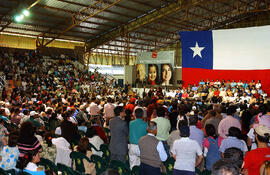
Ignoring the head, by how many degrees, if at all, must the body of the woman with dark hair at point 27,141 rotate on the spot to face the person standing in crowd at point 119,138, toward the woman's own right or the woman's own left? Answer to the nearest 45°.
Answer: approximately 90° to the woman's own right

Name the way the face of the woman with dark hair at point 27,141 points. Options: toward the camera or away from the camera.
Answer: away from the camera

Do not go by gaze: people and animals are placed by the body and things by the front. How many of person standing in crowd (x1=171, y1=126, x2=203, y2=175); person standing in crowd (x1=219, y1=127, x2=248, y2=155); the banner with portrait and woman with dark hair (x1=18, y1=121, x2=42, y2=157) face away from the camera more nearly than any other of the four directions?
3

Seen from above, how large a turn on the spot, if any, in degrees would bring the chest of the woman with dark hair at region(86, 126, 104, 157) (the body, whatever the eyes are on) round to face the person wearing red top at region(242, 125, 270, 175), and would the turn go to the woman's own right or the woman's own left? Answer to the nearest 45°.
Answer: approximately 90° to the woman's own right

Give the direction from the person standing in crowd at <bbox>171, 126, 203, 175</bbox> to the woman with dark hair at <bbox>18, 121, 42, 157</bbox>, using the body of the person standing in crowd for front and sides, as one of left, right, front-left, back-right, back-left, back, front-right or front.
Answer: left

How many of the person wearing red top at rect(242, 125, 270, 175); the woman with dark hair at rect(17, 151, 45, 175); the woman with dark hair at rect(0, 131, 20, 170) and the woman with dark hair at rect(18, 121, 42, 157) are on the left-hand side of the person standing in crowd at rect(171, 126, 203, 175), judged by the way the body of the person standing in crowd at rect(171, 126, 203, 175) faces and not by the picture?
3

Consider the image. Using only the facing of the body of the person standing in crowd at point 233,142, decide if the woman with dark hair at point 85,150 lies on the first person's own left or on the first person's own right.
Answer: on the first person's own left

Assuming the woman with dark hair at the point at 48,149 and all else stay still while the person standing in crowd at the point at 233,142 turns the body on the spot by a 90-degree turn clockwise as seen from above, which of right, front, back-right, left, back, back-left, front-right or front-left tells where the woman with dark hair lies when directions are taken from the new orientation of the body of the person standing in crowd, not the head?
back

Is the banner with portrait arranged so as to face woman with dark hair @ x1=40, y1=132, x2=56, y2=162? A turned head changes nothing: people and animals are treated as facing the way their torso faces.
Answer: yes

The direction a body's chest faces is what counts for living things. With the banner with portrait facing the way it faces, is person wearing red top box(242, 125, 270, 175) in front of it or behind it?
in front

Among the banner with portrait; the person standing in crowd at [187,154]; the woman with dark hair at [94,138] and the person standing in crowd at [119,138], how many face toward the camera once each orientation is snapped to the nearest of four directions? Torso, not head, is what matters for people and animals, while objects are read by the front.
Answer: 1

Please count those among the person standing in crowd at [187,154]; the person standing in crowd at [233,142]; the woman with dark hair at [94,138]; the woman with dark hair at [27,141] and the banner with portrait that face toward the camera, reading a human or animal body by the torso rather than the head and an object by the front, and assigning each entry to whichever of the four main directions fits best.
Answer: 1

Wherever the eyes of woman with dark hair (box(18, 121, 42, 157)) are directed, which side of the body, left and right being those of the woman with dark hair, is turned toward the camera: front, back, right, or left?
back

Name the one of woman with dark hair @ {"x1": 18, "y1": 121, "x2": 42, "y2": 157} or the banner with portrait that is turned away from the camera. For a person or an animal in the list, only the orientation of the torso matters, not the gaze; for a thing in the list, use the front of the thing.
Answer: the woman with dark hair

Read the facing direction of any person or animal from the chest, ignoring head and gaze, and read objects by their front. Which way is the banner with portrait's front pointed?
toward the camera

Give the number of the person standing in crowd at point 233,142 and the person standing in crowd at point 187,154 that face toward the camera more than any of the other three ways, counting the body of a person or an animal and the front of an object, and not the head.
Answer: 0

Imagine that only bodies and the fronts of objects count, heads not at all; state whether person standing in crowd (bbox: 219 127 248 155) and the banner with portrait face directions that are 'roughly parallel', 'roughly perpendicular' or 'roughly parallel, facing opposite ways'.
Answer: roughly parallel, facing opposite ways

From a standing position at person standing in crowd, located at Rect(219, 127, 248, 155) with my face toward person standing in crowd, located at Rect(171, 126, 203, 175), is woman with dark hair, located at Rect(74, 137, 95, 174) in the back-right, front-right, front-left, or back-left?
front-right

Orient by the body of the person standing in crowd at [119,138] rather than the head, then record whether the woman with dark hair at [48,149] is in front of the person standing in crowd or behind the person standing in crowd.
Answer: behind

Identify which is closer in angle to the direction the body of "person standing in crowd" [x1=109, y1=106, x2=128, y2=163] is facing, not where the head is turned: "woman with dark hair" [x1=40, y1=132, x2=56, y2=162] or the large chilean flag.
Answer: the large chilean flag

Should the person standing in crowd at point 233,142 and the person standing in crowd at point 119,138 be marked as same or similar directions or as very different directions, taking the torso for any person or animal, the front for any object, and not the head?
same or similar directions

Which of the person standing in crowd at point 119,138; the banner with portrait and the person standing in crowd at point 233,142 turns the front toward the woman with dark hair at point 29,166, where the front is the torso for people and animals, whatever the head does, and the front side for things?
the banner with portrait

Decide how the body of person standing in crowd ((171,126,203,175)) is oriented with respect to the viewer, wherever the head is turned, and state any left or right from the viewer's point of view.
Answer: facing away from the viewer
